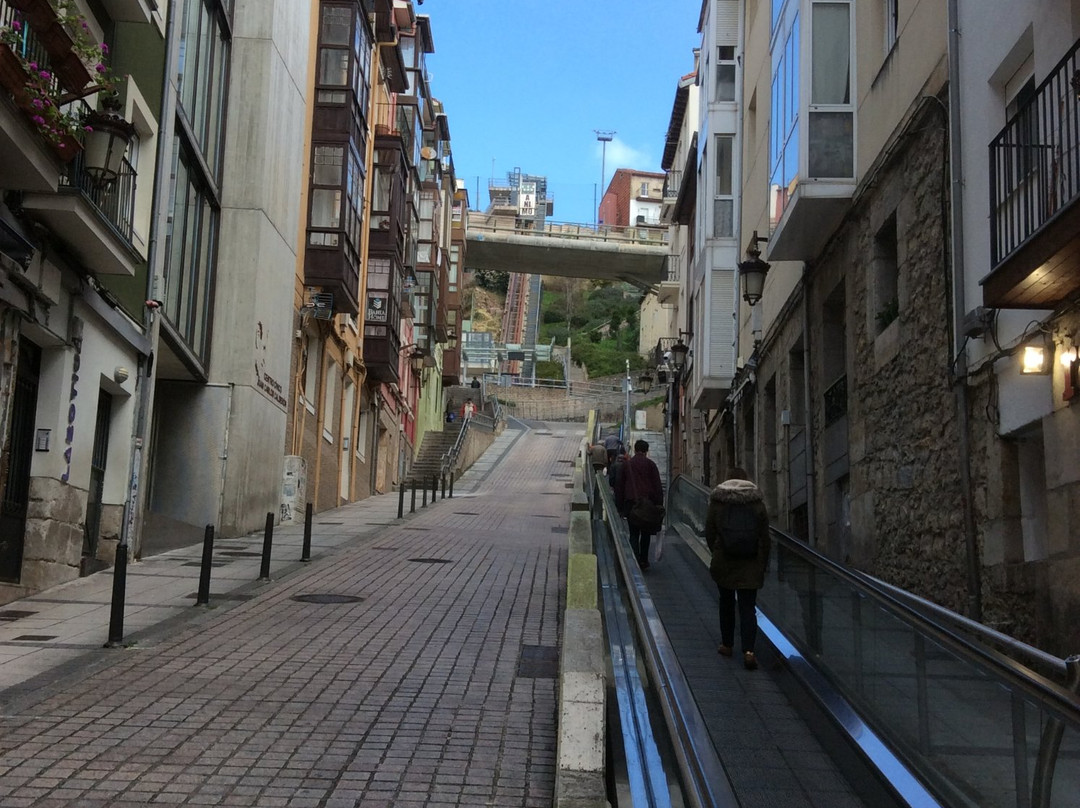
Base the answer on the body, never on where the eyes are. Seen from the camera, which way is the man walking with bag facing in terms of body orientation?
away from the camera

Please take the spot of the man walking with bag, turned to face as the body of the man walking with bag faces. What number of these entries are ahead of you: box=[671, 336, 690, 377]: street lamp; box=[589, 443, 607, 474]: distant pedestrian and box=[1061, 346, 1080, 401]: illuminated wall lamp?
2

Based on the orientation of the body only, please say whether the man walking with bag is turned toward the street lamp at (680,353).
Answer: yes

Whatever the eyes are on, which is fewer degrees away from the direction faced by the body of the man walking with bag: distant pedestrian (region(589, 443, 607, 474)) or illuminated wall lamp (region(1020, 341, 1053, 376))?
the distant pedestrian

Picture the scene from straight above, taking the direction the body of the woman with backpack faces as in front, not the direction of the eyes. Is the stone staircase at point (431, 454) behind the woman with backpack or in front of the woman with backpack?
in front

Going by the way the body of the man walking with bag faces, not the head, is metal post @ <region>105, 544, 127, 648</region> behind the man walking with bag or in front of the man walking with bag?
behind

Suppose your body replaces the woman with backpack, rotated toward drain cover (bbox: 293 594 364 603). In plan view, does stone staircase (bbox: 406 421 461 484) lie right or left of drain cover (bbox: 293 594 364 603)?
right

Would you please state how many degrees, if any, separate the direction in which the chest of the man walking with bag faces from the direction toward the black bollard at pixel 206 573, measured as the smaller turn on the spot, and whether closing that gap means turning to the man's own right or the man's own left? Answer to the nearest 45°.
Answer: approximately 135° to the man's own left

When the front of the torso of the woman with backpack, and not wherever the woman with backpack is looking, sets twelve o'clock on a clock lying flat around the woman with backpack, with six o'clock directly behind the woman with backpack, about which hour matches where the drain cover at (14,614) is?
The drain cover is roughly at 9 o'clock from the woman with backpack.

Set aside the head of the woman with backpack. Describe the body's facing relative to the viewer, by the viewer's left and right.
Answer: facing away from the viewer

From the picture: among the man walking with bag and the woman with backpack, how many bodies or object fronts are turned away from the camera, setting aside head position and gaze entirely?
2
